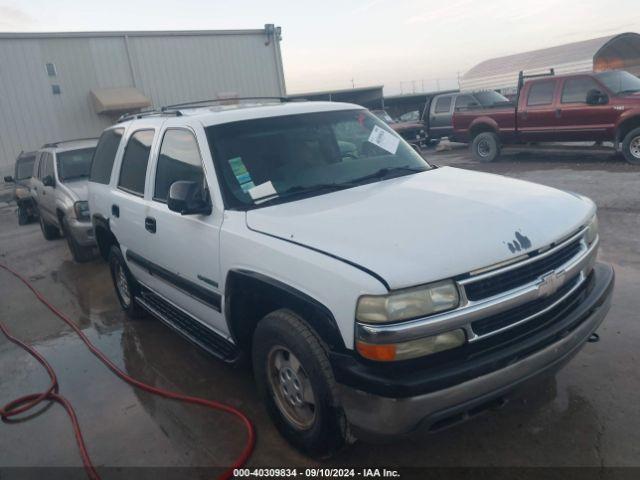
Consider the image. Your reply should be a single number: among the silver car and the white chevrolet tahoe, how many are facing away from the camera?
0

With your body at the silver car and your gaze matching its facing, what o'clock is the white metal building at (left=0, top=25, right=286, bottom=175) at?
The white metal building is roughly at 8 o'clock from the silver car.

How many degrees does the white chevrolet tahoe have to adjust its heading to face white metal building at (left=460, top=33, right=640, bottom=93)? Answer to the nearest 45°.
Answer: approximately 90° to its left

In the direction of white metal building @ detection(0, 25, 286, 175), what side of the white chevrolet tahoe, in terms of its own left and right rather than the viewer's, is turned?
back

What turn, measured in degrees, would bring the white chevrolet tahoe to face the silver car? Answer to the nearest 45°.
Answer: approximately 180°

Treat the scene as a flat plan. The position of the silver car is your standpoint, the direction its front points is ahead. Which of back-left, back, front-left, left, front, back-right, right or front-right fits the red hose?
front-right

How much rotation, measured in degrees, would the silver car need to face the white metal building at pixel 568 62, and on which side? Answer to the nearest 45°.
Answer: approximately 90° to its left

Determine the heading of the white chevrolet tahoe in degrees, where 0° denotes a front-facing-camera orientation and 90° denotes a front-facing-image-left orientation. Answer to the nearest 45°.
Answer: approximately 315°

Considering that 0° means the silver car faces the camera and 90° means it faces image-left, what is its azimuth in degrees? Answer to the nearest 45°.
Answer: approximately 315°

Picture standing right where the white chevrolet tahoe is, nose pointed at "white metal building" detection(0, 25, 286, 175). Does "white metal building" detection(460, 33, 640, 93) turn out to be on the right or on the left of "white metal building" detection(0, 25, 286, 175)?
right
